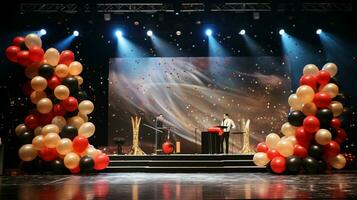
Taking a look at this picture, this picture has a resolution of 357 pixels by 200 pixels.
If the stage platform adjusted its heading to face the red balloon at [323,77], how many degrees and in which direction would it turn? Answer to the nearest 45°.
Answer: approximately 45° to its left

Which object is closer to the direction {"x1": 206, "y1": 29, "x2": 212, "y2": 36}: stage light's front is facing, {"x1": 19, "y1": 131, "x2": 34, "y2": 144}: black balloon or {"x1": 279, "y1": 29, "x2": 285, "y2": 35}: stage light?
the black balloon

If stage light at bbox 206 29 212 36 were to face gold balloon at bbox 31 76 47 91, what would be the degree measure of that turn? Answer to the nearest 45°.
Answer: approximately 45° to its right

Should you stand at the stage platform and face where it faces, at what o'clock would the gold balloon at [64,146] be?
The gold balloon is roughly at 2 o'clock from the stage platform.

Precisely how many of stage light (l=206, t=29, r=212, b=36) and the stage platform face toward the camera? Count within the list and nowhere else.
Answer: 2

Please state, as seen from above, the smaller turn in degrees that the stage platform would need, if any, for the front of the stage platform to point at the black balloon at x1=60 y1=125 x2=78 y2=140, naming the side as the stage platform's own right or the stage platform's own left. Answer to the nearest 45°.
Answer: approximately 45° to the stage platform's own right

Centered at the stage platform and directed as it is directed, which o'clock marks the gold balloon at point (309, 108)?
The gold balloon is roughly at 10 o'clock from the stage platform.

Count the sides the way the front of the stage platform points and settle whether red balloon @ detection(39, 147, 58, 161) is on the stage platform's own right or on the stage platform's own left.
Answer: on the stage platform's own right

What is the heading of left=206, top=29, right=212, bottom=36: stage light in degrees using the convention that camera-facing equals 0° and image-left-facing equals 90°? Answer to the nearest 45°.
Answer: approximately 0°
